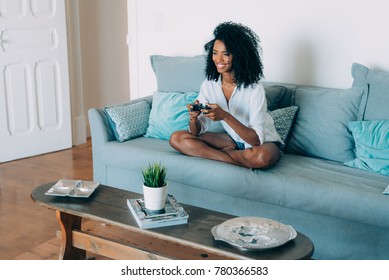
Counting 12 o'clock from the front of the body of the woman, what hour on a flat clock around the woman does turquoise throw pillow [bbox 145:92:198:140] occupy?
The turquoise throw pillow is roughly at 3 o'clock from the woman.

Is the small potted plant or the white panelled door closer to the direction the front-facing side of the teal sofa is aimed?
the small potted plant

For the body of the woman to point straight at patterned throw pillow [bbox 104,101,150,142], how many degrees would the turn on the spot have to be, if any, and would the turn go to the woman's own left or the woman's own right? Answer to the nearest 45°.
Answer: approximately 90° to the woman's own right

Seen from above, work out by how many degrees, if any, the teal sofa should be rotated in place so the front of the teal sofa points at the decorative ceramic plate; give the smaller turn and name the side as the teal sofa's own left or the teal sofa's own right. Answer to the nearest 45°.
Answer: approximately 45° to the teal sofa's own left

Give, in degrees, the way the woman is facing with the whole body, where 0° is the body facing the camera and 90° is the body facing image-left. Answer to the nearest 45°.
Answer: approximately 45°

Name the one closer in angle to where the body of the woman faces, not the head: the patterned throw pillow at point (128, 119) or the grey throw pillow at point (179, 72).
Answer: the patterned throw pillow

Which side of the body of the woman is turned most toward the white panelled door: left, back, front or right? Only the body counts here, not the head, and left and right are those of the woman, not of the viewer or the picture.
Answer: right

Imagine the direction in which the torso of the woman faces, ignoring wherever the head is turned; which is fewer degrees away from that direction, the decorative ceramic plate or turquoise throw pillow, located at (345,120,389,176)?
the decorative ceramic plate

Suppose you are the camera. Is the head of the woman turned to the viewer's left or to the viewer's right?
to the viewer's left
